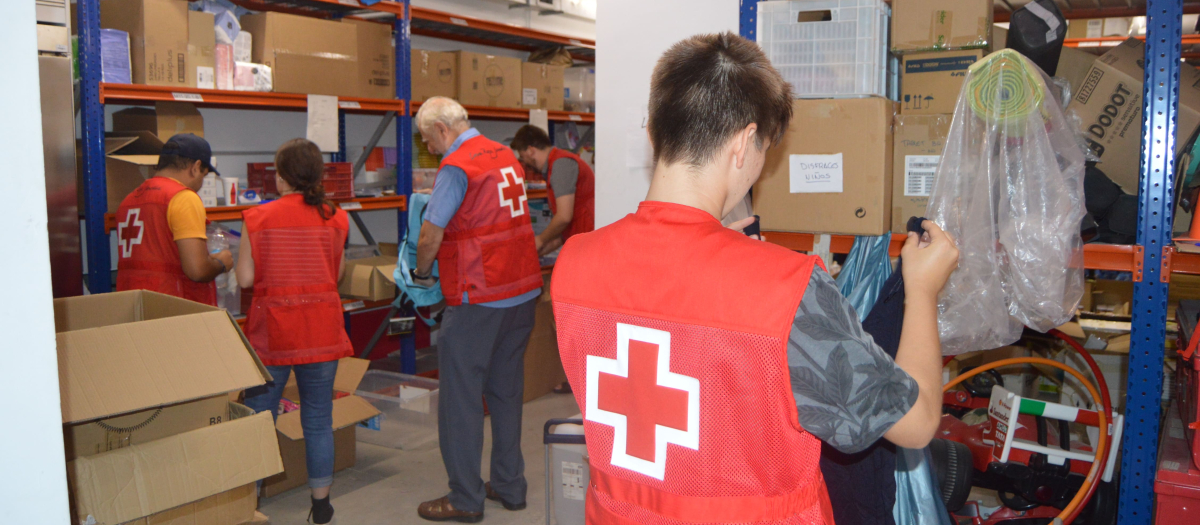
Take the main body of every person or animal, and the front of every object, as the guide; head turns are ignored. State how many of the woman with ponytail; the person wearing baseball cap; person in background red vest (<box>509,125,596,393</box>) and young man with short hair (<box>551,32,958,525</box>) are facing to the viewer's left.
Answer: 1

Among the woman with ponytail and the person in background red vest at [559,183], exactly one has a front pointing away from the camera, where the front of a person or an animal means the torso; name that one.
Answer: the woman with ponytail

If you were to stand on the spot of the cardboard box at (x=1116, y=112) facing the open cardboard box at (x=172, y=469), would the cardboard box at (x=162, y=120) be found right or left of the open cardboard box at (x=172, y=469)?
right

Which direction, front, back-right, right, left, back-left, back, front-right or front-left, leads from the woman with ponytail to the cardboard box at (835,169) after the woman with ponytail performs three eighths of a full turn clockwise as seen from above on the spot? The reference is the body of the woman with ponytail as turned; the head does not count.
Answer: front

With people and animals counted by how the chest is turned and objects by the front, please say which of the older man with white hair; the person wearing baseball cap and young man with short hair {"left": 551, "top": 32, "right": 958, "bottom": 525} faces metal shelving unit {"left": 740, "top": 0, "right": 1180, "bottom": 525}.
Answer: the young man with short hair

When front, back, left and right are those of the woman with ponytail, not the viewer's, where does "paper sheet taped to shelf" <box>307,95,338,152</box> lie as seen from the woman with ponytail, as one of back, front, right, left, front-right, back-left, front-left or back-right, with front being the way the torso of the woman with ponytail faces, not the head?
front

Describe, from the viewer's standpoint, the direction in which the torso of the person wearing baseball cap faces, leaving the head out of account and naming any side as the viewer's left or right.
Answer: facing away from the viewer and to the right of the viewer

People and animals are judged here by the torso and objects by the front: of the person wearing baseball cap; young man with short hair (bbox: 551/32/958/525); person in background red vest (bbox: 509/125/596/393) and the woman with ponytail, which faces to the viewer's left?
the person in background red vest

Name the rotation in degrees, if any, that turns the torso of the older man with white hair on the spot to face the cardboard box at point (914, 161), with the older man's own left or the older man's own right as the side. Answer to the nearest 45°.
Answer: approximately 180°

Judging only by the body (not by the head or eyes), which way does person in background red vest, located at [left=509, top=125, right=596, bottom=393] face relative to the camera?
to the viewer's left

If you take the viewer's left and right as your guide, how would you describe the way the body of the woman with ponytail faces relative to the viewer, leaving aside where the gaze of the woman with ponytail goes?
facing away from the viewer

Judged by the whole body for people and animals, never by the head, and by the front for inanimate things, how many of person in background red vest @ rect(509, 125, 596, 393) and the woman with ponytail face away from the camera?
1

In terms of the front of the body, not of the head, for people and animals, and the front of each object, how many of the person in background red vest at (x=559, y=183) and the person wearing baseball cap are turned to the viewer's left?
1

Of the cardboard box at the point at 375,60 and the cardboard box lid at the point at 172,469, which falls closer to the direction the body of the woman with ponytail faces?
the cardboard box

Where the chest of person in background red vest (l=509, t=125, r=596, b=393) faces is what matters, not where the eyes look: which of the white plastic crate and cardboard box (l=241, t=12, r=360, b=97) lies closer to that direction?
the cardboard box

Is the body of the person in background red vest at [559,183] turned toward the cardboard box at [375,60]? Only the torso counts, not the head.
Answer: yes

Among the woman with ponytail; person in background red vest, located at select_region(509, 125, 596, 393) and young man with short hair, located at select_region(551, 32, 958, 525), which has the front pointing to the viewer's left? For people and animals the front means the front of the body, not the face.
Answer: the person in background red vest

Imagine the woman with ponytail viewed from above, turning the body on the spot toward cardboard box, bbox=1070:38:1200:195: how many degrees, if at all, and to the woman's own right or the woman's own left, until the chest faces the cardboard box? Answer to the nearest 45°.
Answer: approximately 135° to the woman's own right
